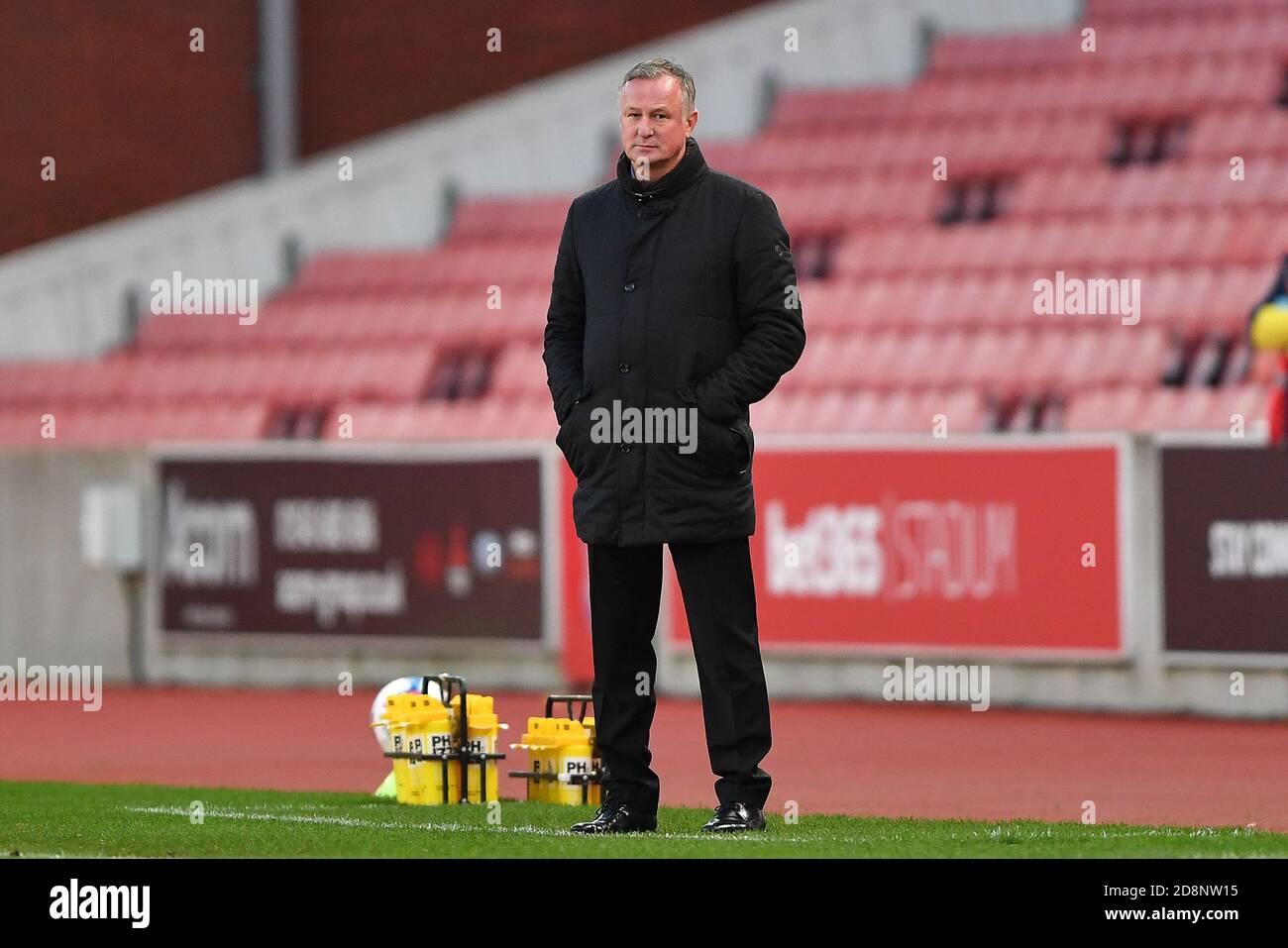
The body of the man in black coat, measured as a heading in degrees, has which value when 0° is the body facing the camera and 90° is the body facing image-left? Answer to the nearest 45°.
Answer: approximately 45°
